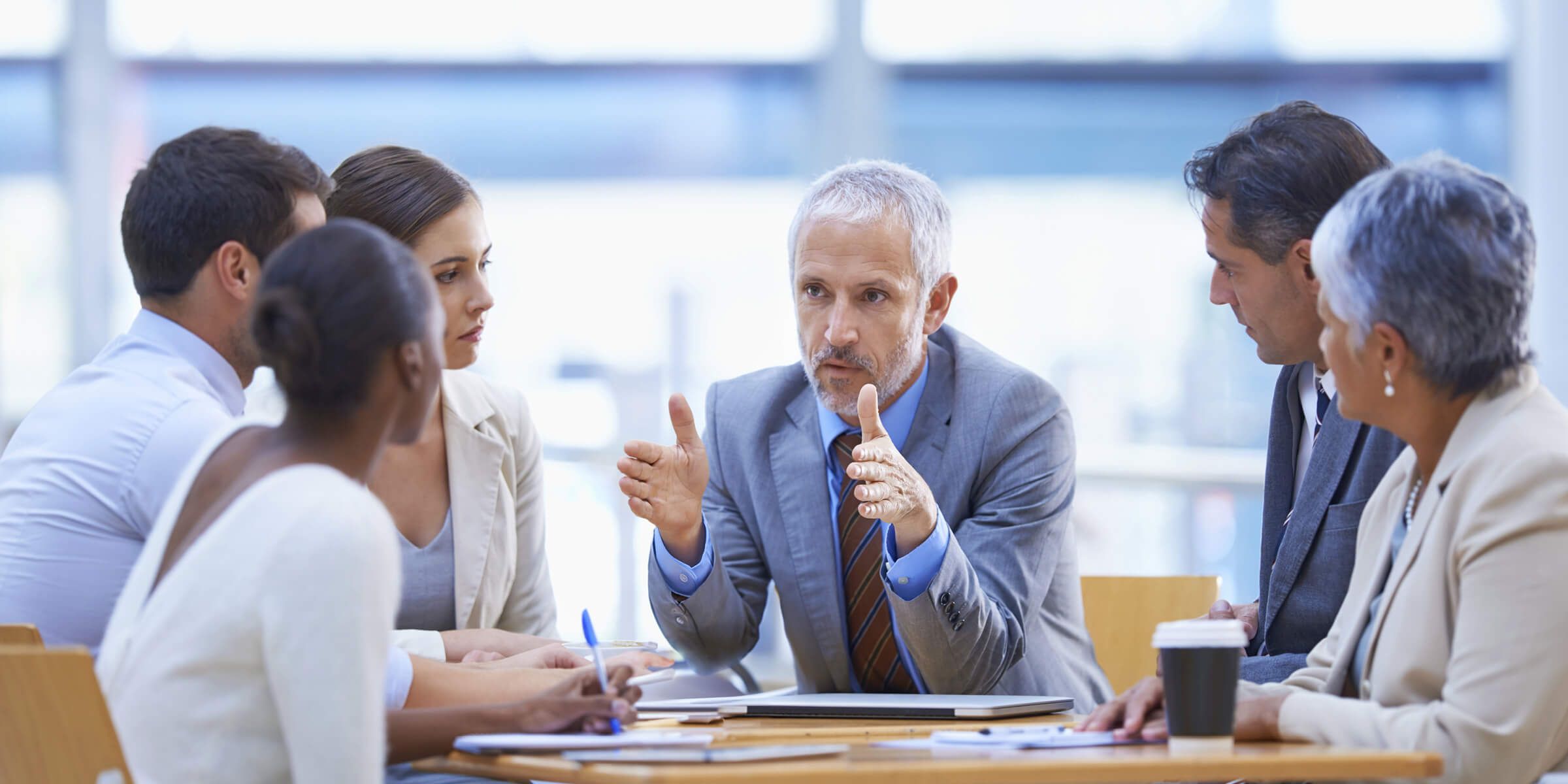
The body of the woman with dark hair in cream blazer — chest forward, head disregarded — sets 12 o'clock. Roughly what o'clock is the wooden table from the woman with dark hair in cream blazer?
The wooden table is roughly at 1 o'clock from the woman with dark hair in cream blazer.

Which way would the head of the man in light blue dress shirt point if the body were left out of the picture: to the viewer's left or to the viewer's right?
to the viewer's right

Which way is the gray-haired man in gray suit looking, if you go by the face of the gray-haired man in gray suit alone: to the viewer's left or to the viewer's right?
to the viewer's left

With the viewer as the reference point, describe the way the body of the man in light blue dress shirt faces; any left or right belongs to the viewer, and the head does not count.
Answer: facing away from the viewer and to the right of the viewer

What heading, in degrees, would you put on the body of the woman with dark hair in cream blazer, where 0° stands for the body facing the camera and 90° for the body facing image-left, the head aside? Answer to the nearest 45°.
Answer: approximately 315°

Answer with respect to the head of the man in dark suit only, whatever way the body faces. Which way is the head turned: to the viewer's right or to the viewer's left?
to the viewer's left

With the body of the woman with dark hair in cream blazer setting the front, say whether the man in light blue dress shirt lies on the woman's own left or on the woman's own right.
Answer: on the woman's own right
